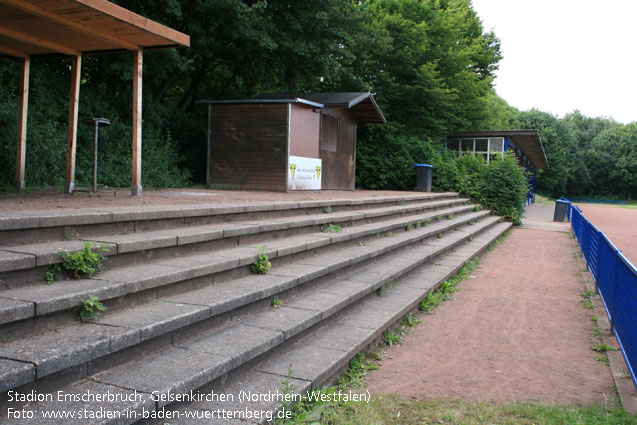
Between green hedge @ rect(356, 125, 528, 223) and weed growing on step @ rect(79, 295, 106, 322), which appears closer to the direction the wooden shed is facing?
the weed growing on step

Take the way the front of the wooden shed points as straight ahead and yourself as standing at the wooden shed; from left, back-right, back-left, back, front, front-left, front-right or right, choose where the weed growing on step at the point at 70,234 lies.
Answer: front-right

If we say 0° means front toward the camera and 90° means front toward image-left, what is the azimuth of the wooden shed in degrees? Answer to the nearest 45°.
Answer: approximately 315°

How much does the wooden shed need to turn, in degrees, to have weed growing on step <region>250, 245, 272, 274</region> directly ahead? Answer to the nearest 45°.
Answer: approximately 45° to its right

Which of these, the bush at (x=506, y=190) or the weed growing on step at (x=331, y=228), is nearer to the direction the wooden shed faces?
the weed growing on step

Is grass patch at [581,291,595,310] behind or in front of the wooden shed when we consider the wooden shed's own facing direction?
in front

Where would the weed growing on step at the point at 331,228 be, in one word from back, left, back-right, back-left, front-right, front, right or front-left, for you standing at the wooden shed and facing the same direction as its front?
front-right

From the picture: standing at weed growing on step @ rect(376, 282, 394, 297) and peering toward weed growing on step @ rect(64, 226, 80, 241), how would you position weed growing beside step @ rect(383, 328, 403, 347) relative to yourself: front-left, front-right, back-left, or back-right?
front-left

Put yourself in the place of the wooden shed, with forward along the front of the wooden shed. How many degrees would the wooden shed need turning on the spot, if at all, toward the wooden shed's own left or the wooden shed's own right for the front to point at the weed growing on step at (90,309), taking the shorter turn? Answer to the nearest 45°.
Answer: approximately 45° to the wooden shed's own right

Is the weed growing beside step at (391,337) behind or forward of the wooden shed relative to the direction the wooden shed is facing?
forward

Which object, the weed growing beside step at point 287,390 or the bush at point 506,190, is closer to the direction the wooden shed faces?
the weed growing beside step
